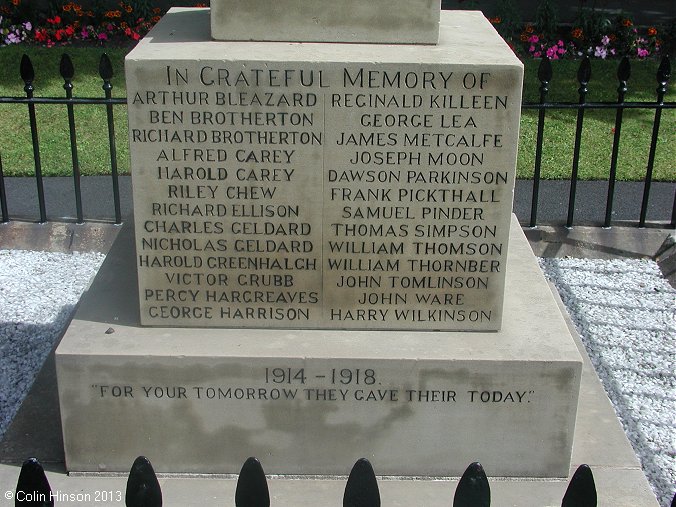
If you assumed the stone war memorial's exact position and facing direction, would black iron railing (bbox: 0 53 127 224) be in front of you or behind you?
behind

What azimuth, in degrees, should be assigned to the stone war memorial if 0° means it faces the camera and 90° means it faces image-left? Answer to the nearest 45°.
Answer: approximately 0°

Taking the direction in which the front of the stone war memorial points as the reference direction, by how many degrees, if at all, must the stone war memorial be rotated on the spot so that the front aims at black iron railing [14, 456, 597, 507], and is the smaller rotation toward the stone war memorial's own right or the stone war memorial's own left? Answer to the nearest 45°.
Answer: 0° — it already faces it
